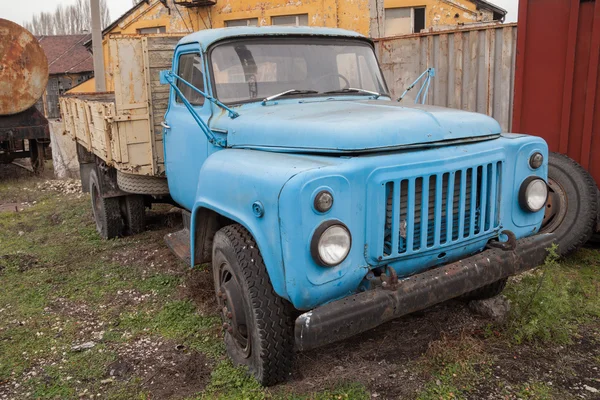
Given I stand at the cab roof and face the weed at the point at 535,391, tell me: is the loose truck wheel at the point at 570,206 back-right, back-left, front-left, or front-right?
front-left

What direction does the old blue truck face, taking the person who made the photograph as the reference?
facing the viewer and to the right of the viewer

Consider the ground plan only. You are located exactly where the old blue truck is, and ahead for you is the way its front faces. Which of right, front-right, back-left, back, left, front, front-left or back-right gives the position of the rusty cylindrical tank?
back

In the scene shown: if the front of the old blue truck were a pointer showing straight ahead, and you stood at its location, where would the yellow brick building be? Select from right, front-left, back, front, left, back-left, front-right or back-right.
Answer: back-left

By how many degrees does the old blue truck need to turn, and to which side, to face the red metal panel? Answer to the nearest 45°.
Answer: approximately 90° to its left

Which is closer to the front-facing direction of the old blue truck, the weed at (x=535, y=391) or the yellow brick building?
the weed

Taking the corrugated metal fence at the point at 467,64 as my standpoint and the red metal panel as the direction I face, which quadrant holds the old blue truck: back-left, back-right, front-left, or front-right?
front-right

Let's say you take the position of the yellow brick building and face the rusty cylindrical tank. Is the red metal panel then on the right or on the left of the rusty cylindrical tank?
left

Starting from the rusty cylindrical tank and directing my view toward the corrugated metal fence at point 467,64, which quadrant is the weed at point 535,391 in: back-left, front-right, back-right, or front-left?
front-right

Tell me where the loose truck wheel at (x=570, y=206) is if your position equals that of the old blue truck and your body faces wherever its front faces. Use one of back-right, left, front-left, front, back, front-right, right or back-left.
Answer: left

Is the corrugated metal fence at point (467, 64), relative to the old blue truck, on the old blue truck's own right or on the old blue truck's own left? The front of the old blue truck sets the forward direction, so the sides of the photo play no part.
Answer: on the old blue truck's own left

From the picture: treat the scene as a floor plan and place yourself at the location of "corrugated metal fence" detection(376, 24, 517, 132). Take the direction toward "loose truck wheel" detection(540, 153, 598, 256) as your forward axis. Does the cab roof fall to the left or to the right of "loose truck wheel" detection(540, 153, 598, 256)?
right
